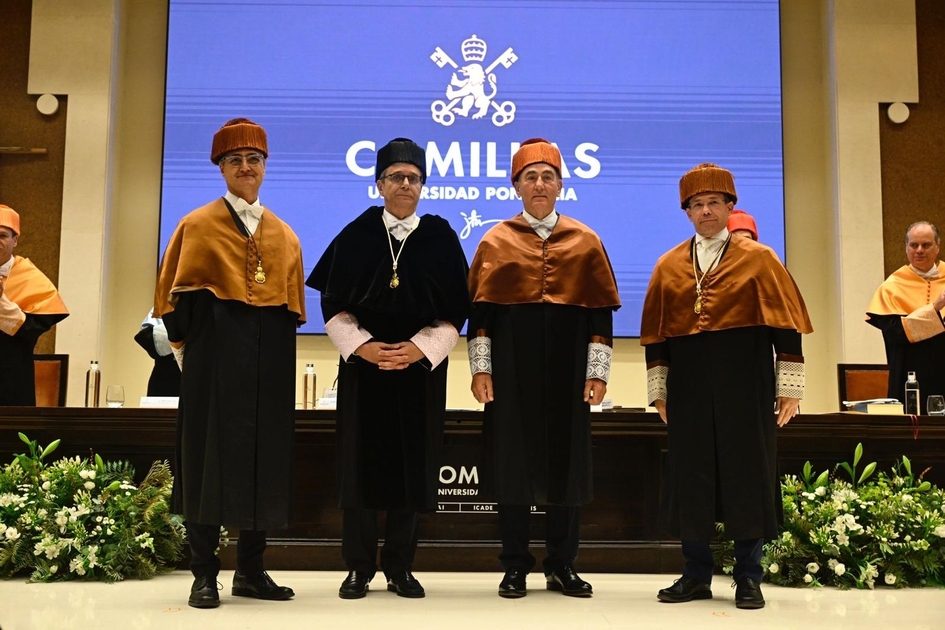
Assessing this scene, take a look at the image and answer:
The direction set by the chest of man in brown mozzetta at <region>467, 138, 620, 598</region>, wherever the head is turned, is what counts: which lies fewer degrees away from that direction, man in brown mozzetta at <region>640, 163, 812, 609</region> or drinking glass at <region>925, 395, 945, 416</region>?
the man in brown mozzetta

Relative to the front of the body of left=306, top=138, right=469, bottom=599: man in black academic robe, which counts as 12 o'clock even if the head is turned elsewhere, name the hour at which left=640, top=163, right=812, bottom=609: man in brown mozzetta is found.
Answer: The man in brown mozzetta is roughly at 9 o'clock from the man in black academic robe.

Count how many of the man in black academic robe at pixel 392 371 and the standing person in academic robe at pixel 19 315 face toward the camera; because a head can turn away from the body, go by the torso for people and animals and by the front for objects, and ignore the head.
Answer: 2

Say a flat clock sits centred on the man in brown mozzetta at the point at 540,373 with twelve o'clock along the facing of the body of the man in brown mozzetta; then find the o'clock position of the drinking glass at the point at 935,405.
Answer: The drinking glass is roughly at 8 o'clock from the man in brown mozzetta.

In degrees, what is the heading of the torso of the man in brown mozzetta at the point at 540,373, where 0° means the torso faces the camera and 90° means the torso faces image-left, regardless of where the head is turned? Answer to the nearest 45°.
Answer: approximately 0°

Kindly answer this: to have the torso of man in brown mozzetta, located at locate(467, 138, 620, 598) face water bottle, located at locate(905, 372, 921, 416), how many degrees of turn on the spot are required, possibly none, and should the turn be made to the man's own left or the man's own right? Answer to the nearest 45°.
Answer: approximately 135° to the man's own left
